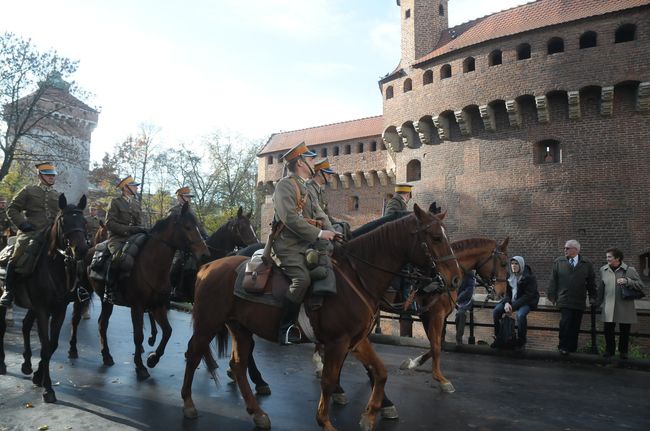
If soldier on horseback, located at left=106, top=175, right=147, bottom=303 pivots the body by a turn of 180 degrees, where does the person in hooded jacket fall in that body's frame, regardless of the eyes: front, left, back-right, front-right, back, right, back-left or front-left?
back-right

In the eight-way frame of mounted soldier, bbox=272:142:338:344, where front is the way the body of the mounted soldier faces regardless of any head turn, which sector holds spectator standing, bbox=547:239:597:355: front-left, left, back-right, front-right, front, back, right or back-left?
front-left

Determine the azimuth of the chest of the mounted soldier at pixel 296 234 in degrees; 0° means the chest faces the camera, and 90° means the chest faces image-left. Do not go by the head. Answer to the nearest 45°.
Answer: approximately 270°

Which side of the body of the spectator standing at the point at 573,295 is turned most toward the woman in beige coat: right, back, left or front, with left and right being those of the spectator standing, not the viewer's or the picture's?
left

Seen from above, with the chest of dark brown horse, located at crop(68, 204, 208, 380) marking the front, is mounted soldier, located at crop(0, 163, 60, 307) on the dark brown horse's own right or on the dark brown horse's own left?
on the dark brown horse's own right

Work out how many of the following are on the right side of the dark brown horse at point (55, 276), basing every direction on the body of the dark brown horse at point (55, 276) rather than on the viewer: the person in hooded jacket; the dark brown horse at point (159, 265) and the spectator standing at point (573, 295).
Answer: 0

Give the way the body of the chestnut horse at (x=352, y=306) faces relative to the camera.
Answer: to the viewer's right

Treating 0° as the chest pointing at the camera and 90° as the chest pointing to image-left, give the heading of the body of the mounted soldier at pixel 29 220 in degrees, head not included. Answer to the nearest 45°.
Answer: approximately 315°

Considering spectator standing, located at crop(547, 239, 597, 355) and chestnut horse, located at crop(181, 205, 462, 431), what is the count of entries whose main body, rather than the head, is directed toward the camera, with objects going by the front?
1

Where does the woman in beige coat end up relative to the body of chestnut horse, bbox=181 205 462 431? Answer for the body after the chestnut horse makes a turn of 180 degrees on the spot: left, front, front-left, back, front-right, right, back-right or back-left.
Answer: back-right

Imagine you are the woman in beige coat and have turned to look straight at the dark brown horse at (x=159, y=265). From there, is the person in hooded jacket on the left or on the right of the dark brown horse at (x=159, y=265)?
right

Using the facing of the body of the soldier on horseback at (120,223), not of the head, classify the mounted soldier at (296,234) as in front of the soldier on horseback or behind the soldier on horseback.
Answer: in front

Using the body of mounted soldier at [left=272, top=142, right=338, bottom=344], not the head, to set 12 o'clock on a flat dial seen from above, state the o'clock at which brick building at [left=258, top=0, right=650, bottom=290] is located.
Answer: The brick building is roughly at 10 o'clock from the mounted soldier.

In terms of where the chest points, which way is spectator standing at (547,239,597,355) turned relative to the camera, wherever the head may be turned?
toward the camera

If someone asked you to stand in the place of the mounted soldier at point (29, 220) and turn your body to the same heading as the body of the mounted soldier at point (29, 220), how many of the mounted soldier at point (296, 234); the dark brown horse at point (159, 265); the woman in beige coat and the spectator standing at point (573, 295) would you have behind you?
0
